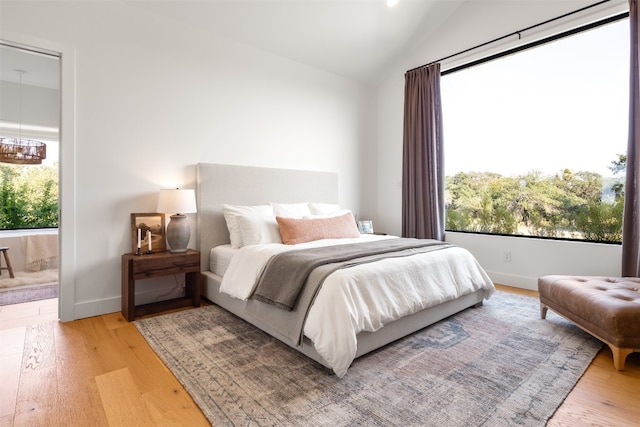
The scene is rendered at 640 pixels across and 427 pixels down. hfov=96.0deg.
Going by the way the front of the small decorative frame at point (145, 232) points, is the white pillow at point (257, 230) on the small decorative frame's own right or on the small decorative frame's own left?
on the small decorative frame's own left

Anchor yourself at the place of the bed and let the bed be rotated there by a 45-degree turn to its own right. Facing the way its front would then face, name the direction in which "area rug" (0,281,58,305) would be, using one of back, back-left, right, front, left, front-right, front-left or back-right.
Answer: right

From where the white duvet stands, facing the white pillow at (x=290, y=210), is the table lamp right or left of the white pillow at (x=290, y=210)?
left

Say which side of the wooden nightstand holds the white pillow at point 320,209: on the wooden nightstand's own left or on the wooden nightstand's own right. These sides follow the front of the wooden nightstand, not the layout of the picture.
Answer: on the wooden nightstand's own left

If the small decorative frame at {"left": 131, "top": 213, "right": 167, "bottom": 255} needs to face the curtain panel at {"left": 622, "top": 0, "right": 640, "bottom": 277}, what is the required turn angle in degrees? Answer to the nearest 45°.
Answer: approximately 45° to its left

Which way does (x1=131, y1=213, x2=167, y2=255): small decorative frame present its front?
toward the camera

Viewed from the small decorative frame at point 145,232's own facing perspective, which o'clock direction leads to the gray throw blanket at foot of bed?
The gray throw blanket at foot of bed is roughly at 11 o'clock from the small decorative frame.

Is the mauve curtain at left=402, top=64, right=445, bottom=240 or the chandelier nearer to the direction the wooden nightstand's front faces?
the mauve curtain

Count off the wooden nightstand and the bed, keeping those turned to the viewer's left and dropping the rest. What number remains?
0

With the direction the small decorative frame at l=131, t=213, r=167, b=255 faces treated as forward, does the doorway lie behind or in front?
behind

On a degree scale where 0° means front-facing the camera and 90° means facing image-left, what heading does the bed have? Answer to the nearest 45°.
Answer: approximately 315°

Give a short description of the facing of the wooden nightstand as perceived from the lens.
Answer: facing the viewer and to the right of the viewer

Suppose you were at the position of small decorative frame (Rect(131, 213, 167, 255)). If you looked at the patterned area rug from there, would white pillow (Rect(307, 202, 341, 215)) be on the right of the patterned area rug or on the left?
left

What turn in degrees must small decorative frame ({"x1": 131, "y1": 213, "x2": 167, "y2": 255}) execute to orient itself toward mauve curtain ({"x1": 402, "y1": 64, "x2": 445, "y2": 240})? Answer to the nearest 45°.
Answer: approximately 90° to its left

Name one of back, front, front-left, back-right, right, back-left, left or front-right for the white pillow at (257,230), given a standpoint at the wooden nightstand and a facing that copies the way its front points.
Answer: front-left

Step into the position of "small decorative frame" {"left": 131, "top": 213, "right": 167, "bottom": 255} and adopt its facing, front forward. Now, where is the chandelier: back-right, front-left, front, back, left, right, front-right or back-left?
back-right

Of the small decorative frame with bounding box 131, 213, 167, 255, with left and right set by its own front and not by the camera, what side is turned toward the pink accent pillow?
left

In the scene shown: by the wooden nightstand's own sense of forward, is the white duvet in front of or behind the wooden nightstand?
in front

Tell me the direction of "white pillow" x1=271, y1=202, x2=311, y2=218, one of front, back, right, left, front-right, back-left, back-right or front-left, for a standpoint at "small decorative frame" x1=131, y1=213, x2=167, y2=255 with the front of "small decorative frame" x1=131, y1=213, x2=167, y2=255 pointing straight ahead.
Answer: left
